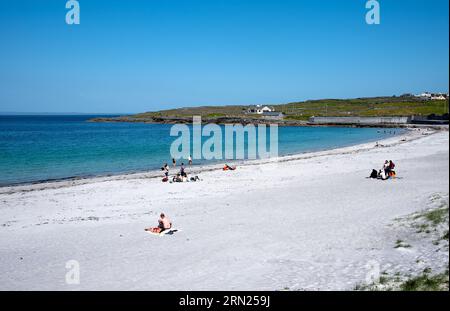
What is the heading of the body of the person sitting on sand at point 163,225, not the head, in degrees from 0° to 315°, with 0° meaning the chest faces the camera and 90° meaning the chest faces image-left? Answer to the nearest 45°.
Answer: approximately 90°
